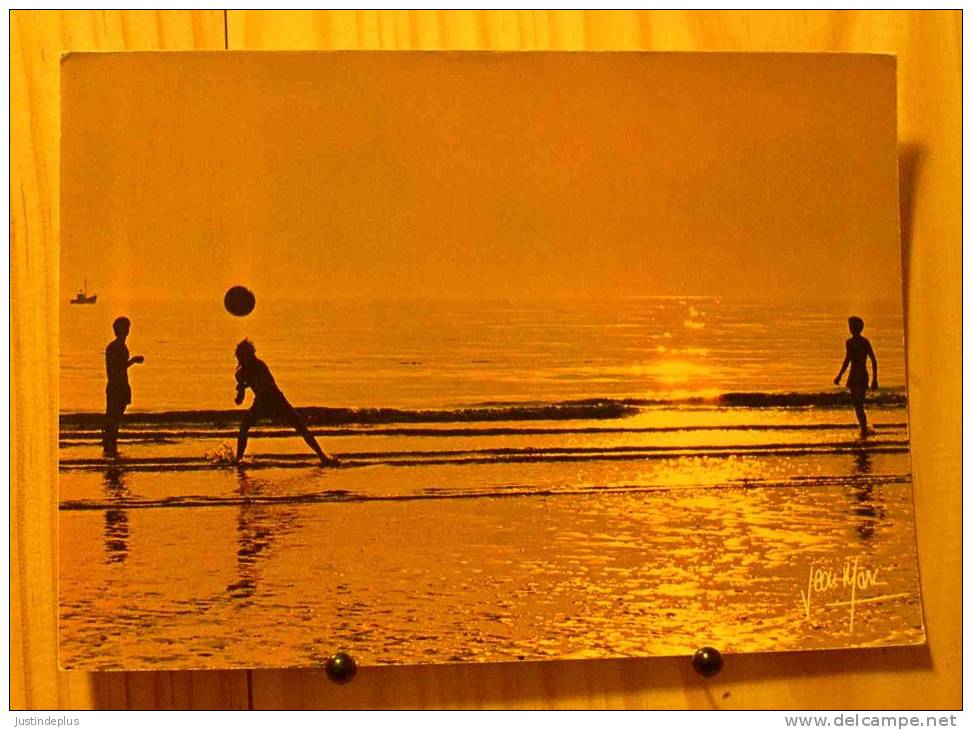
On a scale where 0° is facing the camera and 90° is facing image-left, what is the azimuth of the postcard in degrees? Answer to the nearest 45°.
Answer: approximately 0°
